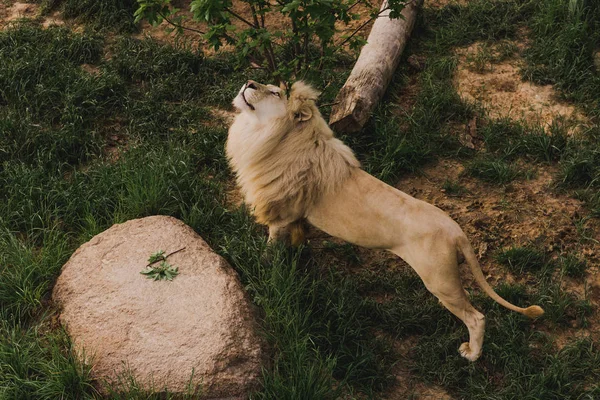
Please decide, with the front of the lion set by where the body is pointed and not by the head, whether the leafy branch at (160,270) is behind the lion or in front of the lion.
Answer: in front

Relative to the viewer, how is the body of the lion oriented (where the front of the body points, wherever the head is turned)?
to the viewer's left

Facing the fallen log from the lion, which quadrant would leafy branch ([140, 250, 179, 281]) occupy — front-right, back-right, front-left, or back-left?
back-left

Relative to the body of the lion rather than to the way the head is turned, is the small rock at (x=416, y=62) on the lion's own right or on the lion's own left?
on the lion's own right

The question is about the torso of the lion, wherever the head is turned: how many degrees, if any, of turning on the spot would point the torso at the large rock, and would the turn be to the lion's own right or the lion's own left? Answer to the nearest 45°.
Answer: approximately 45° to the lion's own left

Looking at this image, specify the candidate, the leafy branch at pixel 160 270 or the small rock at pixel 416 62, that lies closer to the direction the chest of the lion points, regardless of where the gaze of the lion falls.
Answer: the leafy branch

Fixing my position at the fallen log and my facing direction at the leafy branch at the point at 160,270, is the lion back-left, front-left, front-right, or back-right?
front-left

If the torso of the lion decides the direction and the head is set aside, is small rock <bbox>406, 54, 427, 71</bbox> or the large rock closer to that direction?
the large rock
